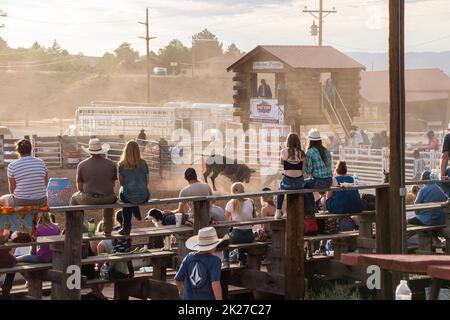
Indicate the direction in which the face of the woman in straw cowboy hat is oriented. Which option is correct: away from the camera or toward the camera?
away from the camera

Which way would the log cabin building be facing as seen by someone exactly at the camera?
facing the viewer and to the left of the viewer

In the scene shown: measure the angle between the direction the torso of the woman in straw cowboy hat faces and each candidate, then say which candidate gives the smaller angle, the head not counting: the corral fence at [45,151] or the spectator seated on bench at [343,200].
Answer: the corral fence

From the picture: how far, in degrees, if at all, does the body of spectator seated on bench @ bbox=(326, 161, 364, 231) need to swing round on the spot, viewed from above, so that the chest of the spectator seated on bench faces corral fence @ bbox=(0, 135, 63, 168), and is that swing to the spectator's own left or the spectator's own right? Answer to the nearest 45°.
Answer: approximately 45° to the spectator's own left

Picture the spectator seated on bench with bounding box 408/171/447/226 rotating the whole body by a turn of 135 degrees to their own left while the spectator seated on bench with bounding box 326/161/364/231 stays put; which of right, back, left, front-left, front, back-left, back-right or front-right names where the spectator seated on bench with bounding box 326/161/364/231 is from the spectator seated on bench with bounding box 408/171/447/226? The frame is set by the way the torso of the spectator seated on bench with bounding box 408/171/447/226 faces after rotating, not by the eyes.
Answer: front

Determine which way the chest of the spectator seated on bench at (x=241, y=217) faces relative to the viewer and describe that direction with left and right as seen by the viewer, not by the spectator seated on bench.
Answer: facing away from the viewer

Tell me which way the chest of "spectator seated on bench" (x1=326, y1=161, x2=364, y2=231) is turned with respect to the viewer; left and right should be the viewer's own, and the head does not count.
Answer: facing away from the viewer

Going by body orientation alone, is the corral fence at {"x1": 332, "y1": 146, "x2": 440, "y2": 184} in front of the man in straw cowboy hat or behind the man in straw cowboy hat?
in front

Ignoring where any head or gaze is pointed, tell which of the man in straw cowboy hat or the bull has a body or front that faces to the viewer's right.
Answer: the bull

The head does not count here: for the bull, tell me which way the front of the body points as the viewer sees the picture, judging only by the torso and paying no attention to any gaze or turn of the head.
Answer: to the viewer's right

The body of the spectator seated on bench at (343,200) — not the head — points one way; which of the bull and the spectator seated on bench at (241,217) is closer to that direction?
the bull

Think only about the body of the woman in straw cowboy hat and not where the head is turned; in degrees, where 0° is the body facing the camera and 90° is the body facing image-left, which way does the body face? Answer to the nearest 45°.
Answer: approximately 135°

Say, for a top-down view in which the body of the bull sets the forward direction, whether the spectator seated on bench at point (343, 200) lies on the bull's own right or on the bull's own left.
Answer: on the bull's own right

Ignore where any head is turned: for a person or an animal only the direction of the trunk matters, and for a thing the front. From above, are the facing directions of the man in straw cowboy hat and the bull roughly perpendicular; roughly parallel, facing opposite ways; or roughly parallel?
roughly perpendicular

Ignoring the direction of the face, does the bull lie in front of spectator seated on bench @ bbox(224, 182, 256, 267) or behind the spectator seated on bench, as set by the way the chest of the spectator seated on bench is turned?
in front

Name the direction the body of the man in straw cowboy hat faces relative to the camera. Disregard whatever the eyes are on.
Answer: away from the camera

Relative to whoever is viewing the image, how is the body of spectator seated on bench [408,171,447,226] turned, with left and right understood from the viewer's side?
facing away from the viewer
